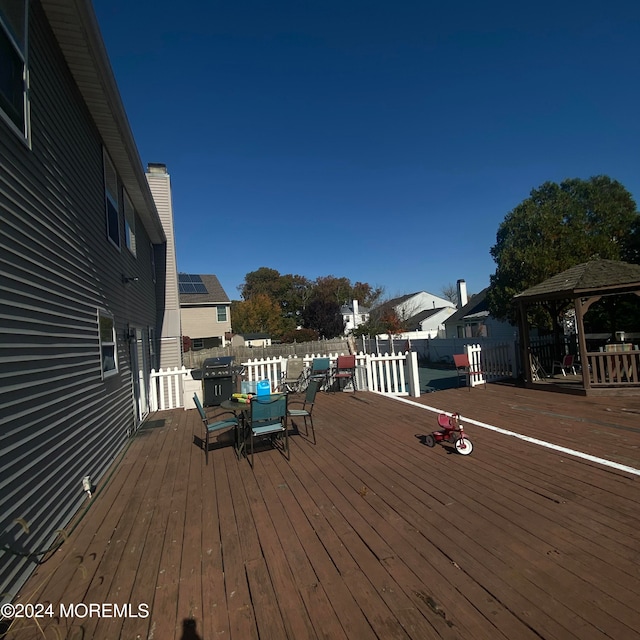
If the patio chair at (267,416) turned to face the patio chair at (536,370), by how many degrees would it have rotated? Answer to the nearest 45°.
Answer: approximately 45° to its right

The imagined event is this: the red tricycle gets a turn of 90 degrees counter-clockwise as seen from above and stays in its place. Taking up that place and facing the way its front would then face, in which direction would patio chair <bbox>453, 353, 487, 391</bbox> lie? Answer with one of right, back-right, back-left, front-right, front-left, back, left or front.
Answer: front-left

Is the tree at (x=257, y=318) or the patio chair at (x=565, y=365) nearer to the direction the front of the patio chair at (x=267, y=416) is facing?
the tree

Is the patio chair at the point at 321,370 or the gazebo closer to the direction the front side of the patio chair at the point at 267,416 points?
the patio chair

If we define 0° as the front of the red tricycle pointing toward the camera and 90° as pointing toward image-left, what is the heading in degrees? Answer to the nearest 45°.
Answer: approximately 315°

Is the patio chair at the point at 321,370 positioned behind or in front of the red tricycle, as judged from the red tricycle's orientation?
behind

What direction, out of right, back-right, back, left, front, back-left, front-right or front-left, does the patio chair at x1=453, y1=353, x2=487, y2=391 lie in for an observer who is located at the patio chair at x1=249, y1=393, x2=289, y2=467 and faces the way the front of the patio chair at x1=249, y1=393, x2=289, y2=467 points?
front-right

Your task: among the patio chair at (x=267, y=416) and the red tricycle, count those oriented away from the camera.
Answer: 1

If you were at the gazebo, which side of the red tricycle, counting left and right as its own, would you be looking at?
left

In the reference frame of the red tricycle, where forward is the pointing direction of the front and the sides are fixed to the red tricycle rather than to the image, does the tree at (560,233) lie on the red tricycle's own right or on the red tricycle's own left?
on the red tricycle's own left

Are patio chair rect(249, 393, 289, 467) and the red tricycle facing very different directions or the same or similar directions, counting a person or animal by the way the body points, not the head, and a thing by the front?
very different directions

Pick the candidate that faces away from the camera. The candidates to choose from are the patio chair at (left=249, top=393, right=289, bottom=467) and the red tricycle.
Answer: the patio chair

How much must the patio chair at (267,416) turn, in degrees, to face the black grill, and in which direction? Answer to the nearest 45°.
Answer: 0° — it already faces it

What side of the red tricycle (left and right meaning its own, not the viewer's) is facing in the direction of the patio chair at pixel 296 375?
back

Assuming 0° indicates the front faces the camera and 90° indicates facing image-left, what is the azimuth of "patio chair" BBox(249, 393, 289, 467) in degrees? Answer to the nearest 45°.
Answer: approximately 180°

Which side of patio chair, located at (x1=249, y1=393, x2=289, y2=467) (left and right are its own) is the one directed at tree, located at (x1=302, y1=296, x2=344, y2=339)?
front

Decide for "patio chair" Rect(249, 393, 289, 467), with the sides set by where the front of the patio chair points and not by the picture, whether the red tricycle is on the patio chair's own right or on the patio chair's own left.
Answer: on the patio chair's own right

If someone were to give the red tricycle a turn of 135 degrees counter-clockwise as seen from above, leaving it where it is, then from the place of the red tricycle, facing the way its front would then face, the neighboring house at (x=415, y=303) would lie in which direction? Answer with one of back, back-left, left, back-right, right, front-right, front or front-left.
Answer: front
